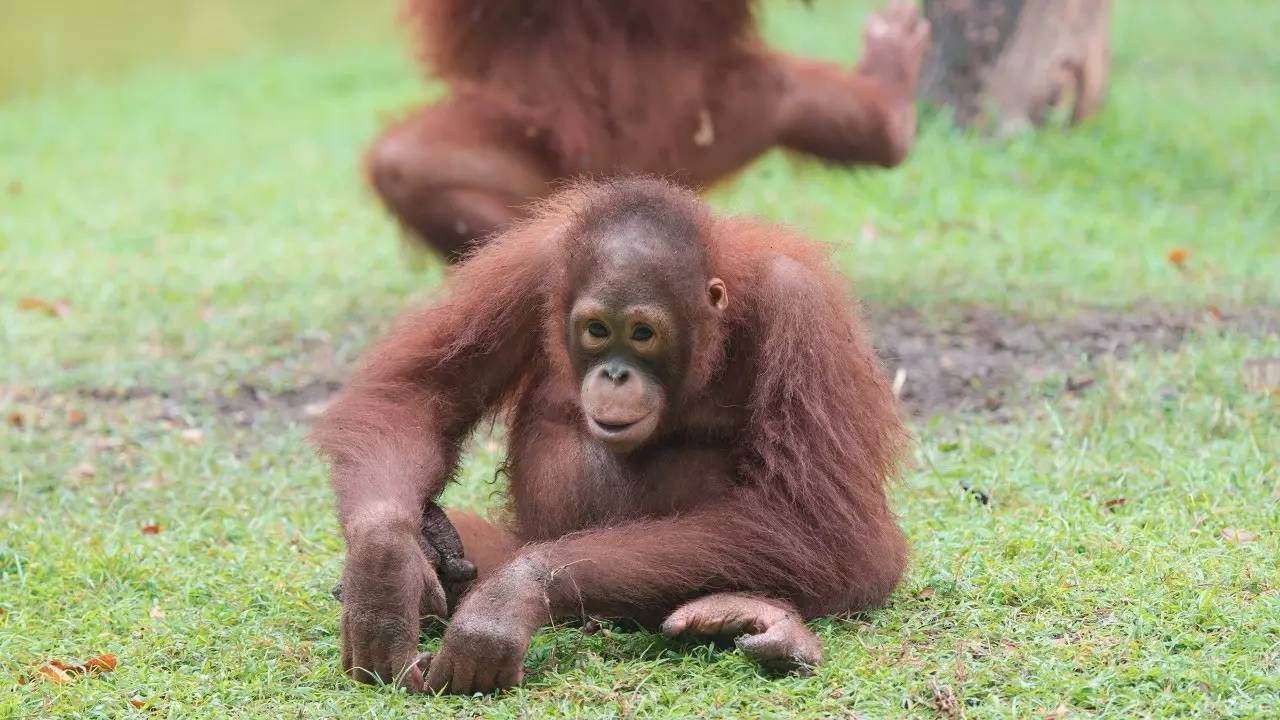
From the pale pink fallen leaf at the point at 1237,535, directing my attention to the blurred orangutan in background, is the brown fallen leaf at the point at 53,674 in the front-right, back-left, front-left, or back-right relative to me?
front-left

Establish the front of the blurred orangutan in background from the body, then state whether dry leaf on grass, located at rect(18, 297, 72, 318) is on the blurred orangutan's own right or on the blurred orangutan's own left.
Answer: on the blurred orangutan's own right

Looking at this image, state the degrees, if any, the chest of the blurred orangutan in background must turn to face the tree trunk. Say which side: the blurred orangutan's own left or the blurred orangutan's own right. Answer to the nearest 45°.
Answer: approximately 135° to the blurred orangutan's own left

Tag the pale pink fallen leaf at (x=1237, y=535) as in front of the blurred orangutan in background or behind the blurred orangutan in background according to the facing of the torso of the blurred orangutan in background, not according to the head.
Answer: in front

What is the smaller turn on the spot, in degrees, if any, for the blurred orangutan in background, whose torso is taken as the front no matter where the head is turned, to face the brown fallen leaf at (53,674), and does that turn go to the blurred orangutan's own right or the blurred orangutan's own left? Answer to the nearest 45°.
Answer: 0° — it already faces it

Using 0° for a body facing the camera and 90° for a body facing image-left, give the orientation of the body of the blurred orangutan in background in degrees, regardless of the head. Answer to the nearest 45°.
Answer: approximately 0°
